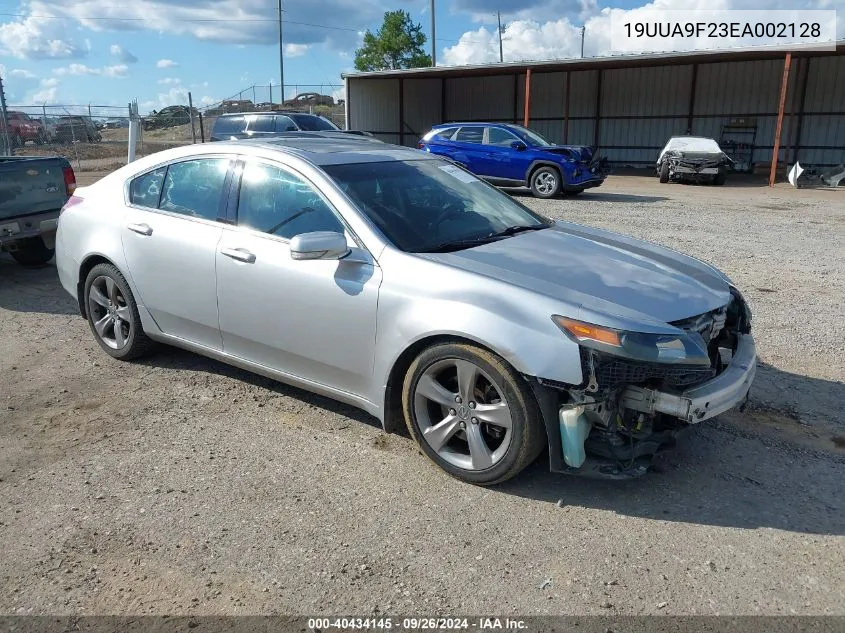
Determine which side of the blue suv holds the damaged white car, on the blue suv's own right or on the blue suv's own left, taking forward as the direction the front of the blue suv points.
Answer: on the blue suv's own left

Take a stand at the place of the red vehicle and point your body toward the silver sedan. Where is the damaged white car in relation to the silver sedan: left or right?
left

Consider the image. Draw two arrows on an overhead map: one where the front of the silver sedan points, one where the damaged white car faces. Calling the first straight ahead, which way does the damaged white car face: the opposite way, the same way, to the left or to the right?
to the right

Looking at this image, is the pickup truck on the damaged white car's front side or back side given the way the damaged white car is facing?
on the front side

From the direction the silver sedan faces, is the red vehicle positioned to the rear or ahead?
to the rear

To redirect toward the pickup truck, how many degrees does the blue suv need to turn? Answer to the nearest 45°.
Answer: approximately 90° to its right

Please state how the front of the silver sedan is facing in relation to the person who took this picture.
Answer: facing the viewer and to the right of the viewer

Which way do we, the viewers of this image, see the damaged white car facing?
facing the viewer

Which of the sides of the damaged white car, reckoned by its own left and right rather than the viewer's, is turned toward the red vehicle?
right

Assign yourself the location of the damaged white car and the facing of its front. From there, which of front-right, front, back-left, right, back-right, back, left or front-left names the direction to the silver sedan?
front

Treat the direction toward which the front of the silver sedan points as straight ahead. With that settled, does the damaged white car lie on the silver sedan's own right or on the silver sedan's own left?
on the silver sedan's own left

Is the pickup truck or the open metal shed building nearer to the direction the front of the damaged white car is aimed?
the pickup truck
